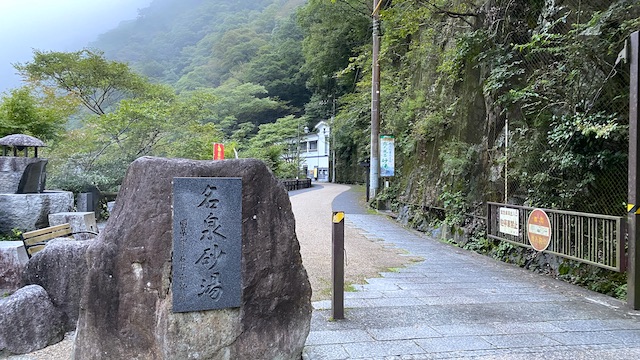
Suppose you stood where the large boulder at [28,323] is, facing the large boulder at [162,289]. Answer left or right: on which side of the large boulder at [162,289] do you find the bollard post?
left

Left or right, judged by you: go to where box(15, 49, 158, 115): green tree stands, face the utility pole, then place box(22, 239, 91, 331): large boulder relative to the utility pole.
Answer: right

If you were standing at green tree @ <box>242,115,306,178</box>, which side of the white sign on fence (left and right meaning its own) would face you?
right

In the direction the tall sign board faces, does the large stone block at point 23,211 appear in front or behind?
in front

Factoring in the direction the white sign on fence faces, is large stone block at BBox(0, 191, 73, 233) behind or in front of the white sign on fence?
in front

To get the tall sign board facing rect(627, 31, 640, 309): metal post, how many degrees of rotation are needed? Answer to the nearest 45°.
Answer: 0° — it already faces it

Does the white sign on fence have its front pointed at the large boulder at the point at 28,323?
yes

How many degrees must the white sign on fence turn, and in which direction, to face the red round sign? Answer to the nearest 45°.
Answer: approximately 90° to its left

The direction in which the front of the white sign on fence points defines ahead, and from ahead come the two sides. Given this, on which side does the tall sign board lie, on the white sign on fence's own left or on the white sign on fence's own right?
on the white sign on fence's own right

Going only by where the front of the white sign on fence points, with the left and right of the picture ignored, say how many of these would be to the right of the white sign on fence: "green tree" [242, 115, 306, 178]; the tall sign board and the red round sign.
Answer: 2
